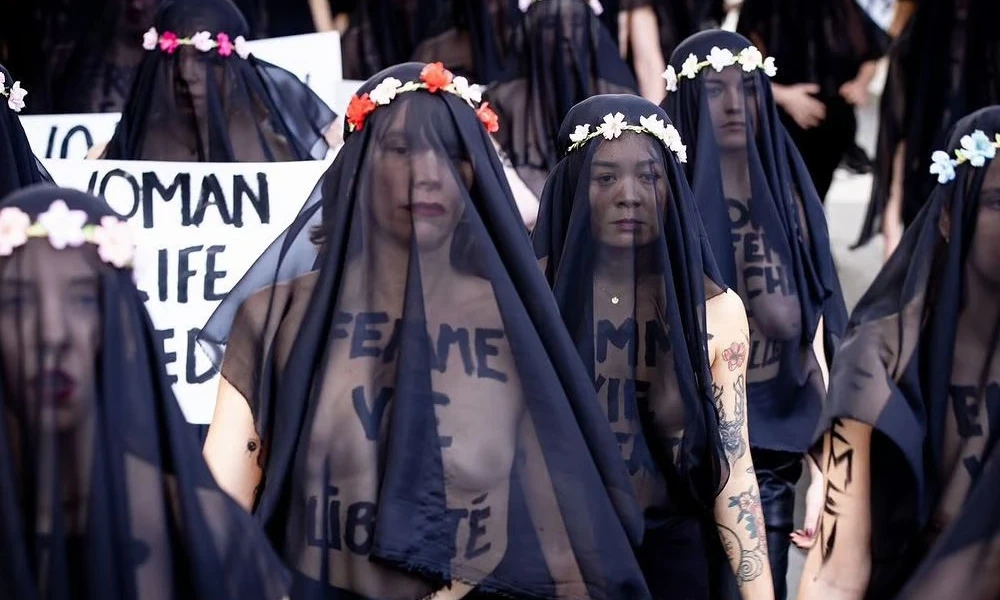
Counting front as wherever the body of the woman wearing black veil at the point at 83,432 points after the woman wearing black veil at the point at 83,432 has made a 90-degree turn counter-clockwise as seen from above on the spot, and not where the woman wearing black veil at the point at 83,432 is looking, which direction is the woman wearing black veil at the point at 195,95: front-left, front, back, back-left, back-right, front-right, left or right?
left

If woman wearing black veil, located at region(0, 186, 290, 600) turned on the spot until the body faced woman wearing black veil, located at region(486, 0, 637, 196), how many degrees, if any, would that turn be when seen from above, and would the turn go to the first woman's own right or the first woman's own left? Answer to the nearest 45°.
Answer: approximately 135° to the first woman's own left

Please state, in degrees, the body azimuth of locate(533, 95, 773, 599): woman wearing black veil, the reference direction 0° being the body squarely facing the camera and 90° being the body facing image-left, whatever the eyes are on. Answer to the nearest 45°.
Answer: approximately 0°

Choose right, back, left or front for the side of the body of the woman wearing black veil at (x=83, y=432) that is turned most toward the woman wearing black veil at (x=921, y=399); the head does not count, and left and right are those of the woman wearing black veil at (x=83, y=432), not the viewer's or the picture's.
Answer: left

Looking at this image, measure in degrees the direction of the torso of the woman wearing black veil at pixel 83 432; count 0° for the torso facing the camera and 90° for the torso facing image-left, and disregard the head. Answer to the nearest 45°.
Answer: approximately 0°

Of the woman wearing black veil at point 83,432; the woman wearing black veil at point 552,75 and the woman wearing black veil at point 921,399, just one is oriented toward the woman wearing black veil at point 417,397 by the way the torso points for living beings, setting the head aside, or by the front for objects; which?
the woman wearing black veil at point 552,75

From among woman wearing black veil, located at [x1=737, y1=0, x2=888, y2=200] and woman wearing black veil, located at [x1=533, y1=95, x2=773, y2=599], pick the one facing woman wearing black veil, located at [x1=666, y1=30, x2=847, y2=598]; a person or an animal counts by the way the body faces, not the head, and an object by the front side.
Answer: woman wearing black veil, located at [x1=737, y1=0, x2=888, y2=200]
